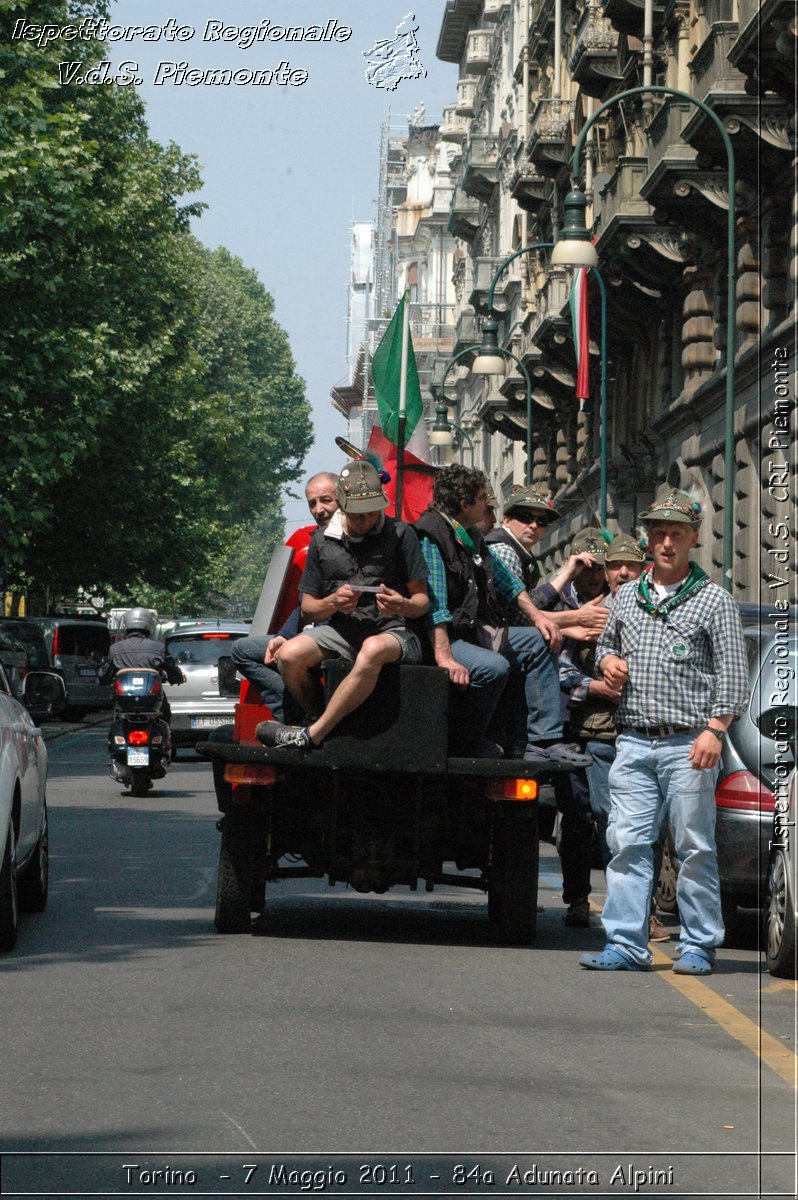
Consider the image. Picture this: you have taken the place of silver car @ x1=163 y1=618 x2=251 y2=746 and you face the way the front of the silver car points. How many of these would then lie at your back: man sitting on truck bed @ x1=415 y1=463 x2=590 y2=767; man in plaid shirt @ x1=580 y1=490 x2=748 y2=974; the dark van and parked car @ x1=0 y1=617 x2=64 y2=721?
2

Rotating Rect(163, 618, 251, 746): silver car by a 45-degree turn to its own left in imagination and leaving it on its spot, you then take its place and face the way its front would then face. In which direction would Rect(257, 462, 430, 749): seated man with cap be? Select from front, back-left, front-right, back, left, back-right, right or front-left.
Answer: back-left

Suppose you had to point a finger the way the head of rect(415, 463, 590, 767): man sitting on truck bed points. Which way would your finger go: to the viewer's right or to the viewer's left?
to the viewer's right

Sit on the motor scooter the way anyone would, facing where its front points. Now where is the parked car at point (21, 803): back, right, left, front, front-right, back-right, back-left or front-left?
back

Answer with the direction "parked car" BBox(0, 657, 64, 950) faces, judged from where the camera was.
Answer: facing away from the viewer

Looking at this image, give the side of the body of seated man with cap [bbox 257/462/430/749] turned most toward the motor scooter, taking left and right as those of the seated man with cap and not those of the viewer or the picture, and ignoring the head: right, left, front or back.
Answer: back

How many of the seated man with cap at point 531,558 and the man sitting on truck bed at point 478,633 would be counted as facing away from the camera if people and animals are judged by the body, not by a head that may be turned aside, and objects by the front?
0

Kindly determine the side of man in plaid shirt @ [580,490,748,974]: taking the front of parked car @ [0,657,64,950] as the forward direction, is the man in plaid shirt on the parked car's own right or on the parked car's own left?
on the parked car's own right

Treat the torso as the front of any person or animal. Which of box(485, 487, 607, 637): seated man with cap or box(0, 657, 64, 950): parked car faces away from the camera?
the parked car

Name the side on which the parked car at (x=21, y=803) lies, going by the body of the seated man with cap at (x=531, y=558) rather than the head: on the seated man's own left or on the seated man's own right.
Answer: on the seated man's own right
